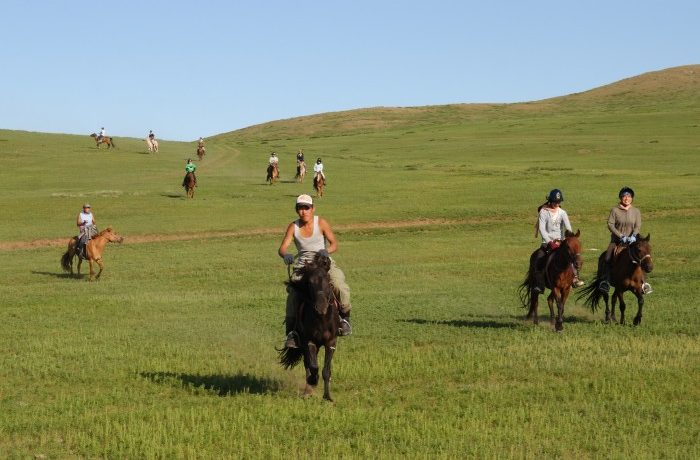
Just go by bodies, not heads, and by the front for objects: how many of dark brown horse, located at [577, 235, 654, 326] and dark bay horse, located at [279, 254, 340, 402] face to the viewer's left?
0

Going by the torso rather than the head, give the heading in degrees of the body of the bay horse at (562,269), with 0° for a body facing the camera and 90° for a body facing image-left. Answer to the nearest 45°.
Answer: approximately 315°

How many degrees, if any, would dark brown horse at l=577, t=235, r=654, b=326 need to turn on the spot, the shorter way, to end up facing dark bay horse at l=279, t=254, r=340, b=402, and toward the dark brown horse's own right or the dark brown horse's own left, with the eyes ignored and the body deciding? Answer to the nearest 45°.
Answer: approximately 90° to the dark brown horse's own right

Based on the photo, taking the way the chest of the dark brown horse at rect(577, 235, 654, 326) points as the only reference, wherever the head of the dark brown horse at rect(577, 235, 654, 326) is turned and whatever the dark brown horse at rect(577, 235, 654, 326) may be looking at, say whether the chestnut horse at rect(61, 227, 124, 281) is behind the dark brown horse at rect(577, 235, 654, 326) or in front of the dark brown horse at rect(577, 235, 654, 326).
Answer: behind

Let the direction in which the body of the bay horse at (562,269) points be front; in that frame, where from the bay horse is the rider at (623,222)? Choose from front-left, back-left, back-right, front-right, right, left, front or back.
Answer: left

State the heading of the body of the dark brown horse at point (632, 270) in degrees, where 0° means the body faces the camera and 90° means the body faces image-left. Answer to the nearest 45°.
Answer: approximately 315°

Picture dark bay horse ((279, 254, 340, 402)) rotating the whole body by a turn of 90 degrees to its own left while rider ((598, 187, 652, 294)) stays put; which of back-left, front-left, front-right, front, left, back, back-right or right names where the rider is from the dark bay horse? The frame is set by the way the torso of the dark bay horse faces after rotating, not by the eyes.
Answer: front-left

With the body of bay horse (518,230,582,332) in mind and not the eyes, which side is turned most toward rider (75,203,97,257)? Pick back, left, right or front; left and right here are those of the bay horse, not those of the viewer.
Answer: back

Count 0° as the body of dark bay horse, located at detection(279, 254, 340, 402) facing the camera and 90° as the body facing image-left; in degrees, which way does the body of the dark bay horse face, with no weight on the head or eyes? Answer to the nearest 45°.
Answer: approximately 0°

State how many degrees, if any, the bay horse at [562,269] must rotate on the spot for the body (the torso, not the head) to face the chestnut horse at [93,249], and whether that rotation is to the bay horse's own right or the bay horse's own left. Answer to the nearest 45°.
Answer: approximately 180°

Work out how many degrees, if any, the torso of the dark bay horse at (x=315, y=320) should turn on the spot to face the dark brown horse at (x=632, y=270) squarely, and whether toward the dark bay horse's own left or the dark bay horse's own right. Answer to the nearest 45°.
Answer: approximately 135° to the dark bay horse's own left

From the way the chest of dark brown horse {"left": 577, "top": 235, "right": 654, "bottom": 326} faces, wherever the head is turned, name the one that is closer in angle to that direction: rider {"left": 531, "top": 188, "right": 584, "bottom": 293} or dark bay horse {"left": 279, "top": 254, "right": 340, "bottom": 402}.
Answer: the dark bay horse

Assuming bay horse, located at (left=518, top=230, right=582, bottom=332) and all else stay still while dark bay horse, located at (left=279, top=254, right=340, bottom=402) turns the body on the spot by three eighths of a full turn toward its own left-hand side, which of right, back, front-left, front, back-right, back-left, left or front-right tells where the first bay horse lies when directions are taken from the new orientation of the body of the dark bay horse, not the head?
front

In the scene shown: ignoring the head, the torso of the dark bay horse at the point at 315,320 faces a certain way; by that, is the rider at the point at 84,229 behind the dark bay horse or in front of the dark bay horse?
behind
